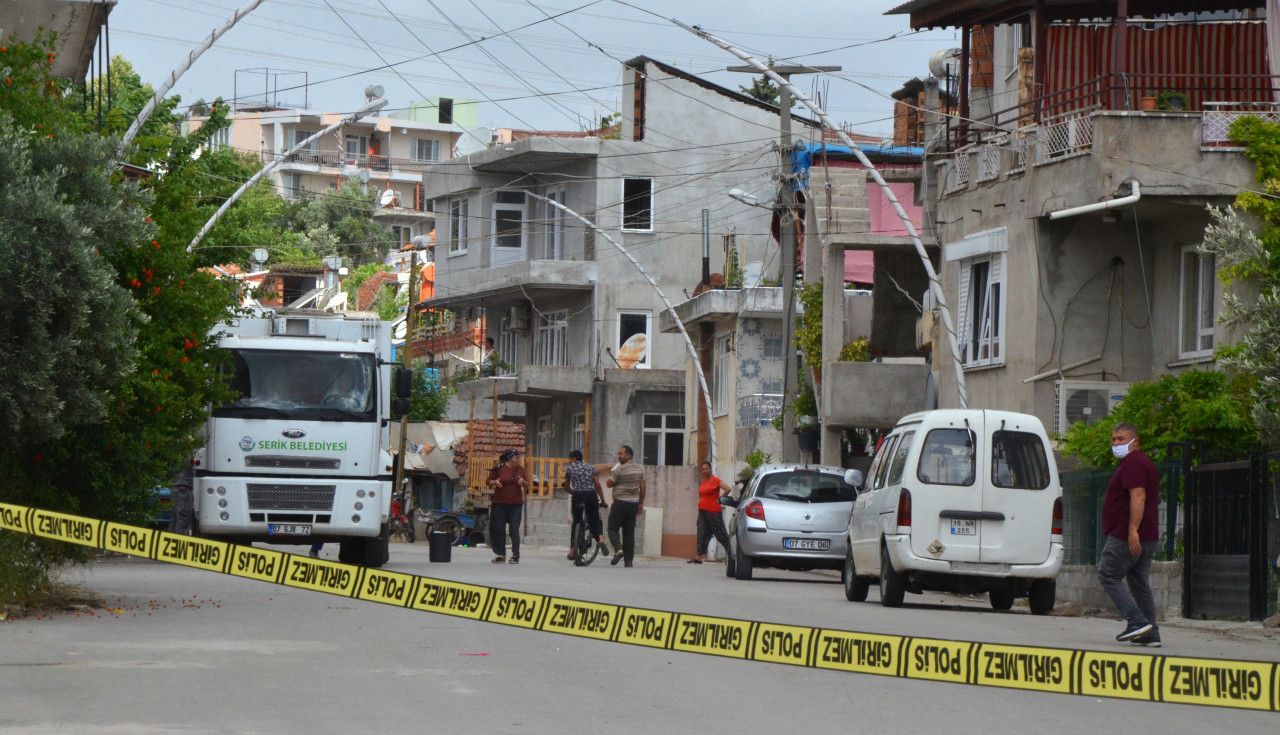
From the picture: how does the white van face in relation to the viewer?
away from the camera

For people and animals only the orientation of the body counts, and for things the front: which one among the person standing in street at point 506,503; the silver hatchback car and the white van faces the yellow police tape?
the person standing in street

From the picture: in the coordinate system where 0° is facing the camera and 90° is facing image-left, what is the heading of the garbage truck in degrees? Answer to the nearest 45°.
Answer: approximately 0°

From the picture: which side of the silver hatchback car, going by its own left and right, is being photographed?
back

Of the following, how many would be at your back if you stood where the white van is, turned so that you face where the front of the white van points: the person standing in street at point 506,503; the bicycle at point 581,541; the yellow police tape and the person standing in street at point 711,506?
1

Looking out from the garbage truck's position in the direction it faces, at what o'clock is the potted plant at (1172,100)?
The potted plant is roughly at 9 o'clock from the garbage truck.

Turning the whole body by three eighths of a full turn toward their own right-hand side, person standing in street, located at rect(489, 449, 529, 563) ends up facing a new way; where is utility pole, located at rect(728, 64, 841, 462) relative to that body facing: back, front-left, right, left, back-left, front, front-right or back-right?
right

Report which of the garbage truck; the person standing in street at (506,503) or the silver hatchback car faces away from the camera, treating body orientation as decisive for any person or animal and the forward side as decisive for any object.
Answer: the silver hatchback car

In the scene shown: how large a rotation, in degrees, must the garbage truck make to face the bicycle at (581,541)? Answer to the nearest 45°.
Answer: approximately 135° to its left

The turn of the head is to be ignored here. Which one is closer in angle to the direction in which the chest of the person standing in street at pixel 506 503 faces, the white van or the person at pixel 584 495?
the white van

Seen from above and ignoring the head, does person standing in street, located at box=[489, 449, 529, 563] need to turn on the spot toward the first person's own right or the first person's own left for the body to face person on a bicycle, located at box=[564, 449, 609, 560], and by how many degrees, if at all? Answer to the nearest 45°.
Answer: approximately 90° to the first person's own left

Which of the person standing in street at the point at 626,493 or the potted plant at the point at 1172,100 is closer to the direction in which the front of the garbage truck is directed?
the potted plant

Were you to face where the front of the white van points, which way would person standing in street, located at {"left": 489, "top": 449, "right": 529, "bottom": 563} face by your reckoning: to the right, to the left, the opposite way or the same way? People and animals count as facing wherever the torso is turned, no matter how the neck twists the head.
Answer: the opposite way
